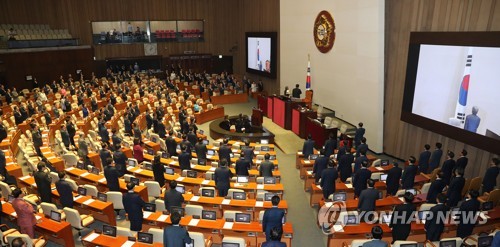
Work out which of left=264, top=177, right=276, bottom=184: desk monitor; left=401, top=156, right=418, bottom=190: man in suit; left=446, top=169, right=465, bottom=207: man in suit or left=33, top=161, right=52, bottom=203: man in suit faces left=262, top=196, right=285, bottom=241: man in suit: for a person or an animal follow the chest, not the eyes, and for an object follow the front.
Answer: the desk monitor

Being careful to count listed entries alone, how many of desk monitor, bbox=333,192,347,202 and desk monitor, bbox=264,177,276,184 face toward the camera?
2

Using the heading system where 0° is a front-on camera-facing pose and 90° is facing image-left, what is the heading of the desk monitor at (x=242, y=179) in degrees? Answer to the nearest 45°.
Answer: approximately 0°

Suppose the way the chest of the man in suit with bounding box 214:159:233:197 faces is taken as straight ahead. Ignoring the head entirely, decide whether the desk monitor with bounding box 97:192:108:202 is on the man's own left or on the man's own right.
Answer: on the man's own left

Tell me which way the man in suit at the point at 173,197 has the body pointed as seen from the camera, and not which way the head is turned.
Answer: away from the camera

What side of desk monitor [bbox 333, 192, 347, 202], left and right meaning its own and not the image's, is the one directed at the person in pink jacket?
right

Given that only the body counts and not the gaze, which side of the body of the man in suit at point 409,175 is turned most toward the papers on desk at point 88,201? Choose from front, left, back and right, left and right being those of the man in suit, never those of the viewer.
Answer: left

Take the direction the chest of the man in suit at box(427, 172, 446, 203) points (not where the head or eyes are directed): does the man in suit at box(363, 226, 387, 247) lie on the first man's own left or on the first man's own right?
on the first man's own left

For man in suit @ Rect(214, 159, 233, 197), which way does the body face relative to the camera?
away from the camera

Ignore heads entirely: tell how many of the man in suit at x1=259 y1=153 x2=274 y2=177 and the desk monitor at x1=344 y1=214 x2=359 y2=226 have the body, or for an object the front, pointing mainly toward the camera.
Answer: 1

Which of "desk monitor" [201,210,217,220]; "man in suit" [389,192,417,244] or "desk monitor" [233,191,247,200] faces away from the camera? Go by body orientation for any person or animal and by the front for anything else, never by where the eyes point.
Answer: the man in suit

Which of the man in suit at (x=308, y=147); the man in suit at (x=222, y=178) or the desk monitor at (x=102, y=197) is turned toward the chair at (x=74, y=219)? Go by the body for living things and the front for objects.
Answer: the desk monitor

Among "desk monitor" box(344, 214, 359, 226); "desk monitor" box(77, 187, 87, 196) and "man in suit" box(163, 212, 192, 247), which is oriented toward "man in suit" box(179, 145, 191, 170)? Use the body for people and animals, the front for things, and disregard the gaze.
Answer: "man in suit" box(163, 212, 192, 247)

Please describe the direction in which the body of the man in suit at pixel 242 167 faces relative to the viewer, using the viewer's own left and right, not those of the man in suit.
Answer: facing away from the viewer

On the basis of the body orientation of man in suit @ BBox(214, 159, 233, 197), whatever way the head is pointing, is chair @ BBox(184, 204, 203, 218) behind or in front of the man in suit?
behind
